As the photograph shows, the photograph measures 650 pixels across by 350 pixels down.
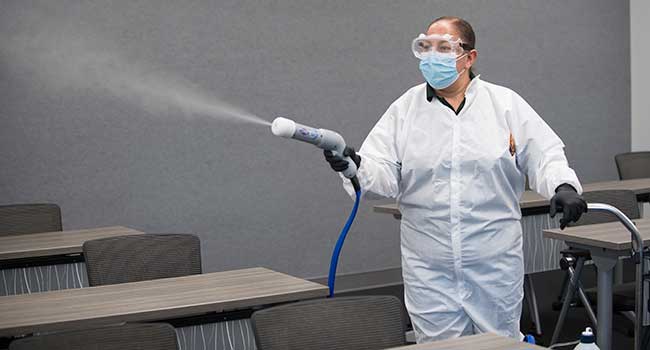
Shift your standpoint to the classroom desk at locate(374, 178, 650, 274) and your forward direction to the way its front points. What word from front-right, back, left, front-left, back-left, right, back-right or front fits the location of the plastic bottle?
front

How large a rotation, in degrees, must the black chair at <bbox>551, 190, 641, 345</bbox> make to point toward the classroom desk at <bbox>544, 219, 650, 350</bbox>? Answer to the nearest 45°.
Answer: approximately 45° to its left

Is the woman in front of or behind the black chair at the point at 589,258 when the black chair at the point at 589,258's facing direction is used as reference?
in front

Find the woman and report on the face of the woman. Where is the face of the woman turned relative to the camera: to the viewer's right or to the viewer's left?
to the viewer's left

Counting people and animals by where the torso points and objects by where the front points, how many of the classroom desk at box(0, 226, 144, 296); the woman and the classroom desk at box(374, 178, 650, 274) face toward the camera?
3

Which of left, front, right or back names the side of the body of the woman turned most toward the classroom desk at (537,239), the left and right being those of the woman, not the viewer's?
back

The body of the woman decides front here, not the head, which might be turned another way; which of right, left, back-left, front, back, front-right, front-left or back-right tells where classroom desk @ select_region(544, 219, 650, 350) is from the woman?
back-left

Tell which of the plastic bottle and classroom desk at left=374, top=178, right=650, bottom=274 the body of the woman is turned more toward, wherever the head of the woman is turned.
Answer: the plastic bottle

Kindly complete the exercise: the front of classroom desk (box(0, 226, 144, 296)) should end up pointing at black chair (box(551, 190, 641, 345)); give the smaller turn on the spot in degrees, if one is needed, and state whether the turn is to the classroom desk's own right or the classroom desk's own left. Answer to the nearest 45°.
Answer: approximately 90° to the classroom desk's own left

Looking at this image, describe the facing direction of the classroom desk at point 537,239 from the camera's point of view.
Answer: facing the viewer

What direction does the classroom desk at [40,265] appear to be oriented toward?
toward the camera

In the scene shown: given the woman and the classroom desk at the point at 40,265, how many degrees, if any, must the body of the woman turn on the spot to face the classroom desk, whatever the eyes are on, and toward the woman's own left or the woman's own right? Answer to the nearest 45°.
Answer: approximately 90° to the woman's own right
